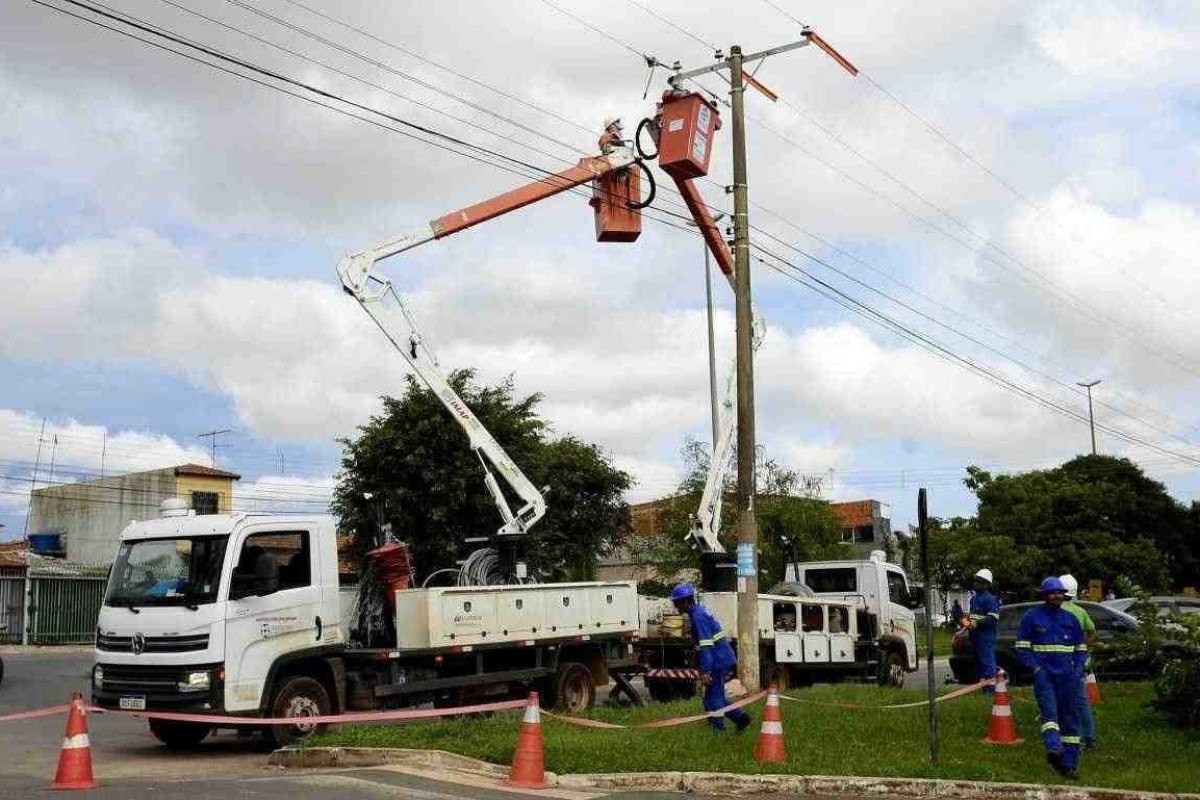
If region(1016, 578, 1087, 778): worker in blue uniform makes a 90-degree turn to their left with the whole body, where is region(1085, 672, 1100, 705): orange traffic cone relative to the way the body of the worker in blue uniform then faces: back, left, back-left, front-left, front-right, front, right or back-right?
left

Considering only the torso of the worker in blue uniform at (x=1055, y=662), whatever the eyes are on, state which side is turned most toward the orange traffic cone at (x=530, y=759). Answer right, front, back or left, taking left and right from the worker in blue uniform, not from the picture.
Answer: right

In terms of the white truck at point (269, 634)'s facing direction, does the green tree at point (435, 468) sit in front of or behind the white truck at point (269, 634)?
behind

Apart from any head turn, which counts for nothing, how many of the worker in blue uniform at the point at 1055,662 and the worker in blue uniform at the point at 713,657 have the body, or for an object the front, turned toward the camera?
1

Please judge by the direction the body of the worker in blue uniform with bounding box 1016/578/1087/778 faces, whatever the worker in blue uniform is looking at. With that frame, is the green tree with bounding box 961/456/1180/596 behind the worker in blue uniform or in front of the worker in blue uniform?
behind
